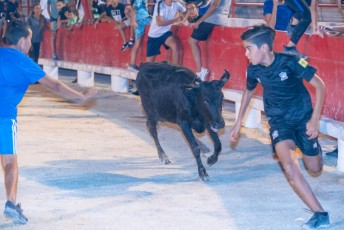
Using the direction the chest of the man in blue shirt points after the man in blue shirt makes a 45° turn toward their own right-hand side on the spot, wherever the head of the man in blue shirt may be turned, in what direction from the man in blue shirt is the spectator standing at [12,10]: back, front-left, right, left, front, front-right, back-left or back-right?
left

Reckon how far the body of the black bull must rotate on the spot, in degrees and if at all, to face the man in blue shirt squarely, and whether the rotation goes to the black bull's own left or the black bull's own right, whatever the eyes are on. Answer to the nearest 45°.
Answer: approximately 90° to the black bull's own right

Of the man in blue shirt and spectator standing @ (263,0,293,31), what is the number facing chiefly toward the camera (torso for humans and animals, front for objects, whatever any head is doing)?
1

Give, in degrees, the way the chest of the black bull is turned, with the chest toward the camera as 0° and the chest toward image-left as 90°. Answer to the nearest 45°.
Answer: approximately 315°

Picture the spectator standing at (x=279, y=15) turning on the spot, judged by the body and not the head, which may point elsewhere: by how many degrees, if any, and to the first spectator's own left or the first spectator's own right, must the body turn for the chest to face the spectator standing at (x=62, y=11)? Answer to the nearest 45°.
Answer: approximately 135° to the first spectator's own right

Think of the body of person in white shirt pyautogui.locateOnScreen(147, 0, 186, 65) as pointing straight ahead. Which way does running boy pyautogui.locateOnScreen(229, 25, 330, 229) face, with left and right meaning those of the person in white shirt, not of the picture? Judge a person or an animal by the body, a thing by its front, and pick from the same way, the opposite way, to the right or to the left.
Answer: to the right

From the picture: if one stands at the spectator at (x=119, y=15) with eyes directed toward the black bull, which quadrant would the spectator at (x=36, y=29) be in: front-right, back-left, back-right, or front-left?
back-right

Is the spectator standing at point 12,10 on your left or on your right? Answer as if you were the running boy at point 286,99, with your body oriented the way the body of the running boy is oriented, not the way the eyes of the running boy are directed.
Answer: on your right

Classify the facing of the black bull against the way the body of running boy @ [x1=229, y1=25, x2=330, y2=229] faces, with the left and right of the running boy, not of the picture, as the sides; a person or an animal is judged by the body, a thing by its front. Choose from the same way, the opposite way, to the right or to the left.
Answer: to the left

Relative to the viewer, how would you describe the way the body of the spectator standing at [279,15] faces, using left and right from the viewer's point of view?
facing the viewer

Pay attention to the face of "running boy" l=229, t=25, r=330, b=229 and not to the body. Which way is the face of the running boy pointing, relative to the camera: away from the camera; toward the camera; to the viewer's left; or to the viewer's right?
to the viewer's left
